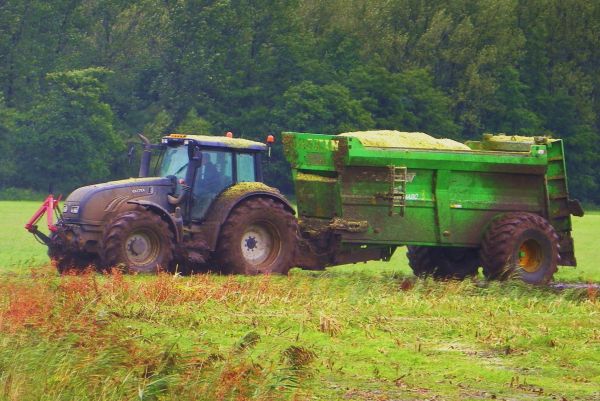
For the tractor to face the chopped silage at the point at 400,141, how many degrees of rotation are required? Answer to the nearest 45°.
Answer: approximately 135° to its left

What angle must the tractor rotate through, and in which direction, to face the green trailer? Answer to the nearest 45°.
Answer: approximately 135° to its left

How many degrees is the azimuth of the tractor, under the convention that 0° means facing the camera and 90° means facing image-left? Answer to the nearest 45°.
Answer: approximately 45°
